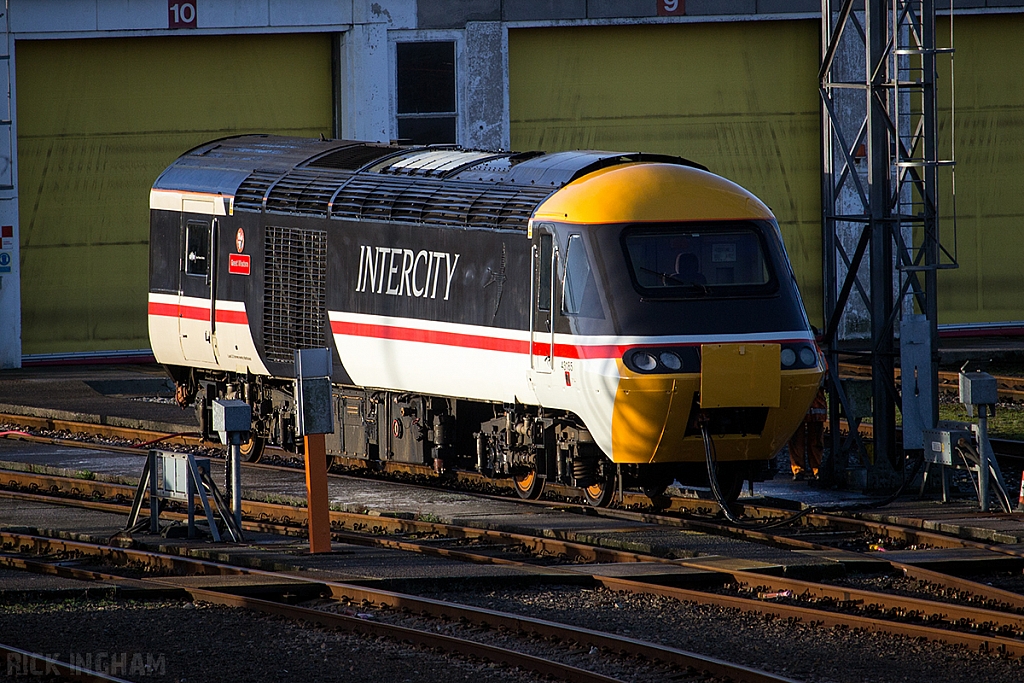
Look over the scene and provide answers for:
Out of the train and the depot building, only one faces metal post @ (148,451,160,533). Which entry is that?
the depot building

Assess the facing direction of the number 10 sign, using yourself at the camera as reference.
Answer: facing the viewer

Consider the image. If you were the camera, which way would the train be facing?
facing the viewer and to the right of the viewer

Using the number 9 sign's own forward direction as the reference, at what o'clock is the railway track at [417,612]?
The railway track is roughly at 12 o'clock from the number 9 sign.

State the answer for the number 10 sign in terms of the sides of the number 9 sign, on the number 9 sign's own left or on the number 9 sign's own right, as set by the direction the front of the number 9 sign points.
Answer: on the number 9 sign's own right

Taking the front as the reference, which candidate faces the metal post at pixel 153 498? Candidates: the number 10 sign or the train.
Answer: the number 10 sign

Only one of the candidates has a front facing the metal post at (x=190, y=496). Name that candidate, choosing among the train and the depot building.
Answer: the depot building

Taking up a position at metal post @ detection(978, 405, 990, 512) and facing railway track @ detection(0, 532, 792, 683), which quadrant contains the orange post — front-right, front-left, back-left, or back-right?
front-right

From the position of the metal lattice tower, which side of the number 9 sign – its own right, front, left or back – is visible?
front

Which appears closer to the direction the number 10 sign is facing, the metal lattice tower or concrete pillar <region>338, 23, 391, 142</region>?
the metal lattice tower

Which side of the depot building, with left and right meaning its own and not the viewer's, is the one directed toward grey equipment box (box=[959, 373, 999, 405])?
front

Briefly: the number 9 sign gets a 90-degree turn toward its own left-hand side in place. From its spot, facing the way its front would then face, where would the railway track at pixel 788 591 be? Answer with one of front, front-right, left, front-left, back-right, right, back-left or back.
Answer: right

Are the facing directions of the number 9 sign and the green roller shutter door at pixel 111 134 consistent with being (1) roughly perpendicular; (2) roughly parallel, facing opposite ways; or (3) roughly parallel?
roughly parallel

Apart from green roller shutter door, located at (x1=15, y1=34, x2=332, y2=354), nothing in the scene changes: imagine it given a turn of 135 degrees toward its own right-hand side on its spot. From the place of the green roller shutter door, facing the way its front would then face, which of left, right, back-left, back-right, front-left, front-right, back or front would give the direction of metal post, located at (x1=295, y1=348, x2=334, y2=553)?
back-left

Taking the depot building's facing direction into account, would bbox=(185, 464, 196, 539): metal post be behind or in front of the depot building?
in front

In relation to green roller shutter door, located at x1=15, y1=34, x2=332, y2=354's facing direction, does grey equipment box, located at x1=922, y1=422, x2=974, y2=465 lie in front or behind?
in front

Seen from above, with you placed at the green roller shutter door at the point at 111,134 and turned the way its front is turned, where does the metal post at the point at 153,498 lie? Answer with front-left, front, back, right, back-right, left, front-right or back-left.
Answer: front

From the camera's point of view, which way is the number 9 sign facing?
toward the camera

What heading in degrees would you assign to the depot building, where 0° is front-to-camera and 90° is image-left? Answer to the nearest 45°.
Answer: approximately 0°

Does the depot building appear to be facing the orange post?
yes
